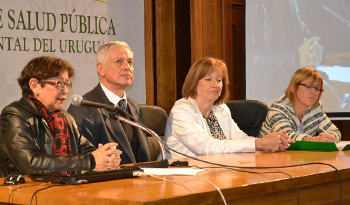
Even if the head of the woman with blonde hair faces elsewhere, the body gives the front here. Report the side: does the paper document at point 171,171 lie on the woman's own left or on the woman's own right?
on the woman's own right

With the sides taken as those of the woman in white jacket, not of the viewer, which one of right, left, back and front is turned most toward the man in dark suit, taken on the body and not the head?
right

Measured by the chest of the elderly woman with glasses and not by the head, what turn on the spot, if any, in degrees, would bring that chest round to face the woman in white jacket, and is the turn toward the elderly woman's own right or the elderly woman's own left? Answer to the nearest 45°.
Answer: approximately 90° to the elderly woman's own left
